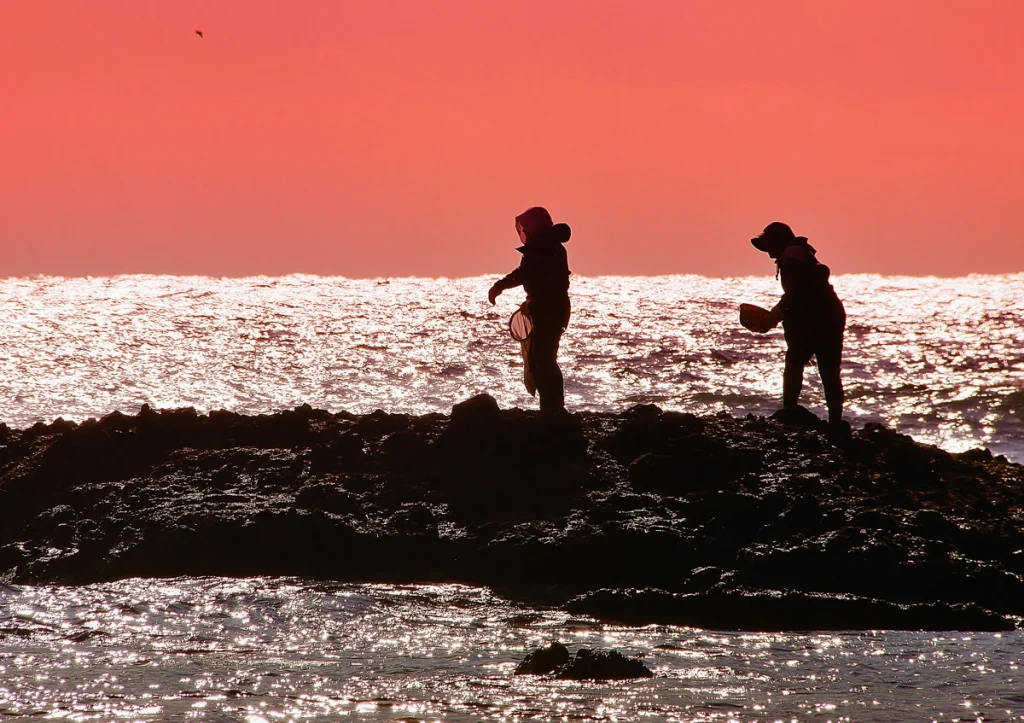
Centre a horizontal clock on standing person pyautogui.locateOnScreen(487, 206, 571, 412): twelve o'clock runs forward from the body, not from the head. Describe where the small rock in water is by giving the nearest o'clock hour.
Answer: The small rock in water is roughly at 9 o'clock from the standing person.

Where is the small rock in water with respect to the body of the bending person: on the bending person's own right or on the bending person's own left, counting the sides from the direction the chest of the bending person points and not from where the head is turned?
on the bending person's own left

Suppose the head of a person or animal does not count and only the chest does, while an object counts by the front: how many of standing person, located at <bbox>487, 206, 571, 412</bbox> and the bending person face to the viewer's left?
2

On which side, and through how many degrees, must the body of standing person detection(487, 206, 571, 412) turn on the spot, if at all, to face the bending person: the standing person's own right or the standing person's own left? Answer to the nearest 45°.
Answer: approximately 180°

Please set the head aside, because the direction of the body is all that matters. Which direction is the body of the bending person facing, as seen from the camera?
to the viewer's left

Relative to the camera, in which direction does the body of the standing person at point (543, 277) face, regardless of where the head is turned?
to the viewer's left

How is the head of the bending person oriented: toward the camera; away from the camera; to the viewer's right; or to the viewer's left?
to the viewer's left
